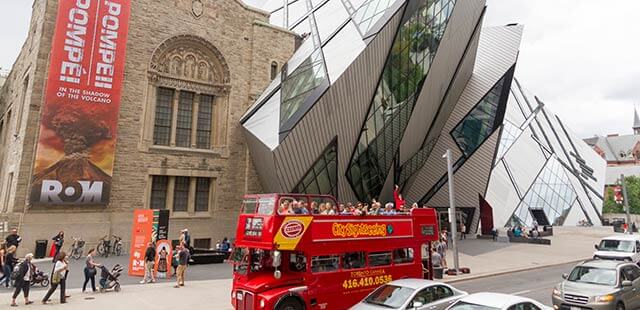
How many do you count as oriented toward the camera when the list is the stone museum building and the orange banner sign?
2

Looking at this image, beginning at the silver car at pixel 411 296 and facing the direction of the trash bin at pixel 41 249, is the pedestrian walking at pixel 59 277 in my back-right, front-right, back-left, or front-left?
front-left

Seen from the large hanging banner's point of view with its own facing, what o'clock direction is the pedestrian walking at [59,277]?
The pedestrian walking is roughly at 12 o'clock from the large hanging banner.

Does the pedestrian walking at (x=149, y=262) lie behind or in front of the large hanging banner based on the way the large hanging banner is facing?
in front

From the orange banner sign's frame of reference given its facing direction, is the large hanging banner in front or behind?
behind

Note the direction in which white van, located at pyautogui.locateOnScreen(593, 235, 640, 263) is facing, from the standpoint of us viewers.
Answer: facing the viewer and to the left of the viewer

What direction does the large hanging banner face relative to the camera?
toward the camera

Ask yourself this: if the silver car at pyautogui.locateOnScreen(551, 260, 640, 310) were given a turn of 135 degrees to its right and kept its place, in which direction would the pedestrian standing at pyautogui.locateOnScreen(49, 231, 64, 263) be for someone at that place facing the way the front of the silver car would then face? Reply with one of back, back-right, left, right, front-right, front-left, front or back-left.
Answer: left

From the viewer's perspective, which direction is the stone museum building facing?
toward the camera

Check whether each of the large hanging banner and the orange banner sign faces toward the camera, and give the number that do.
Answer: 2

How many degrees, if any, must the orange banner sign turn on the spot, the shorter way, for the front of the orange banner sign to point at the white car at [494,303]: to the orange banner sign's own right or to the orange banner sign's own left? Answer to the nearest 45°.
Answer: approximately 45° to the orange banner sign's own left

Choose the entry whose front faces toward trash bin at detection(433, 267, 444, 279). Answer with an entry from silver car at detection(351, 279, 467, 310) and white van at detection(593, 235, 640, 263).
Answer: the white van

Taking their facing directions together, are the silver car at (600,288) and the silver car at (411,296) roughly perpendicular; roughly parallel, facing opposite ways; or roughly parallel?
roughly parallel

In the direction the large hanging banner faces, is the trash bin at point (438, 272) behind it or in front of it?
in front

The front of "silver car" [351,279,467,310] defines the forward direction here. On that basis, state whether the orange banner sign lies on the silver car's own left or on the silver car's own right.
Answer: on the silver car's own right

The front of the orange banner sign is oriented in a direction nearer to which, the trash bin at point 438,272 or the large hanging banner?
the trash bin

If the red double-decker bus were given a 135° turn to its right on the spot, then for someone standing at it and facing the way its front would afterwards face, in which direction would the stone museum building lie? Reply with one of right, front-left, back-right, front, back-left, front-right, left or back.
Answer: front-left
